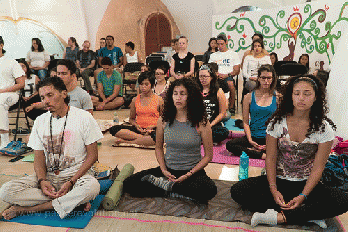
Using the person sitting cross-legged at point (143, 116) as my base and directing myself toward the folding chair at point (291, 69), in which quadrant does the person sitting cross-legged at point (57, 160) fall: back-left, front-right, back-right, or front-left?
back-right

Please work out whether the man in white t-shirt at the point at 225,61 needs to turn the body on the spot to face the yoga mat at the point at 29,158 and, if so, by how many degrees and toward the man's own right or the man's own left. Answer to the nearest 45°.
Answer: approximately 45° to the man's own right

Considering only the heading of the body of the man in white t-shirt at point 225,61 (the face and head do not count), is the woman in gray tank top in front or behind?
in front

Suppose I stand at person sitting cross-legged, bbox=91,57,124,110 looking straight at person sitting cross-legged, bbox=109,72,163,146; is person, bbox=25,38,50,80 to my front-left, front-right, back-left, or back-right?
back-right

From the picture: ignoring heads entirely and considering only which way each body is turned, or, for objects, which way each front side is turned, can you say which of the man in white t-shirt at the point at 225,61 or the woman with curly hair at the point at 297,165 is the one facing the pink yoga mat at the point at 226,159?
the man in white t-shirt

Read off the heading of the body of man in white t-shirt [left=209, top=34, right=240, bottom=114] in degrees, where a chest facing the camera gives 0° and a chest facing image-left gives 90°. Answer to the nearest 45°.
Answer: approximately 0°

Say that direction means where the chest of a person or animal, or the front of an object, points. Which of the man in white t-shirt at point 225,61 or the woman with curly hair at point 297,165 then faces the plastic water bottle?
the man in white t-shirt

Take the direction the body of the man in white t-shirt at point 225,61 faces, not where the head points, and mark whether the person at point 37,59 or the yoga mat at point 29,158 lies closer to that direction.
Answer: the yoga mat

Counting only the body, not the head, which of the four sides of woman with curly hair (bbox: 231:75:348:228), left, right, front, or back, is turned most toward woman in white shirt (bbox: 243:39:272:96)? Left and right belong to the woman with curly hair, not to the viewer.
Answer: back

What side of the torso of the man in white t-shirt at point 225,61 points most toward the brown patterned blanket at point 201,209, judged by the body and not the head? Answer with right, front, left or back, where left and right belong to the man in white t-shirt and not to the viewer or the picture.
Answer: front

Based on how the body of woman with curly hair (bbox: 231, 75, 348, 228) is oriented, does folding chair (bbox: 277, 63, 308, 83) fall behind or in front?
behind

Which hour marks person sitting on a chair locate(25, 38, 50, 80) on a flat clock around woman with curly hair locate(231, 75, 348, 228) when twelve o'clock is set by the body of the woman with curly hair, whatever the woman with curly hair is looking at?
The person sitting on a chair is roughly at 4 o'clock from the woman with curly hair.
